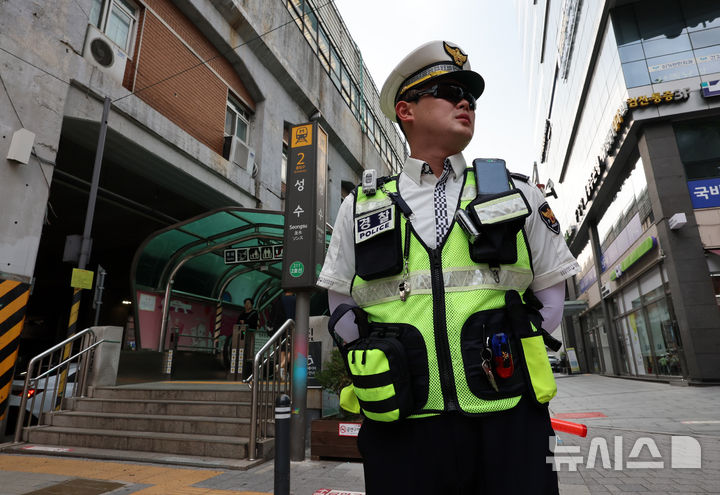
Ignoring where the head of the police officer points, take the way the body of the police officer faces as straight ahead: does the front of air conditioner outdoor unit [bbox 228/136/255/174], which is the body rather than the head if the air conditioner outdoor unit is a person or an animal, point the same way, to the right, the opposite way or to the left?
to the left

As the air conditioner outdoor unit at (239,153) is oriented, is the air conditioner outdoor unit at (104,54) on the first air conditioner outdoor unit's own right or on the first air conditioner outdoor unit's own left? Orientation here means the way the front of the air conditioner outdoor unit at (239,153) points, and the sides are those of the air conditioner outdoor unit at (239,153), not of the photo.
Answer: on the first air conditioner outdoor unit's own right

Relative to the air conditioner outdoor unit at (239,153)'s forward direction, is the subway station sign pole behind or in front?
in front

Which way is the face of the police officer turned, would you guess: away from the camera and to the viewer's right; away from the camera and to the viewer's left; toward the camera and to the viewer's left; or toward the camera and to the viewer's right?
toward the camera and to the viewer's right

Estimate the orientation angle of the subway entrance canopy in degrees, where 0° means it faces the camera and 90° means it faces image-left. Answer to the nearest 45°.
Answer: approximately 45°

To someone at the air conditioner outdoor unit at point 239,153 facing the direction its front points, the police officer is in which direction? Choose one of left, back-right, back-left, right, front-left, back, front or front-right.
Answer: front-right

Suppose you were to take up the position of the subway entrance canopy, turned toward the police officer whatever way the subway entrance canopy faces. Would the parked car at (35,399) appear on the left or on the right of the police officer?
right

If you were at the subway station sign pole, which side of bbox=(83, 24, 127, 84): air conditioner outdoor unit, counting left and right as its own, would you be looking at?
front

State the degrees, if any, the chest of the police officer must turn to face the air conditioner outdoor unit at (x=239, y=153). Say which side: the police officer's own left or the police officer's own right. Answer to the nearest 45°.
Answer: approximately 135° to the police officer's own right

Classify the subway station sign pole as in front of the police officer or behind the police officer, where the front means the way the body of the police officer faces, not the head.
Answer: behind

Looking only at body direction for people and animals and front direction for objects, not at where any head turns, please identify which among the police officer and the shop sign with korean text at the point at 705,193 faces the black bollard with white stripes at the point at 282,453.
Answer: the shop sign with korean text

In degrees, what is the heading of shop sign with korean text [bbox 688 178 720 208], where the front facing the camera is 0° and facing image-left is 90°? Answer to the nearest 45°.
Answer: approximately 0°

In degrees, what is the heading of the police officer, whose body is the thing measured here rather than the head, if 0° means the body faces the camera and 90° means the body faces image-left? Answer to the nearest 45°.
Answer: approximately 0°
